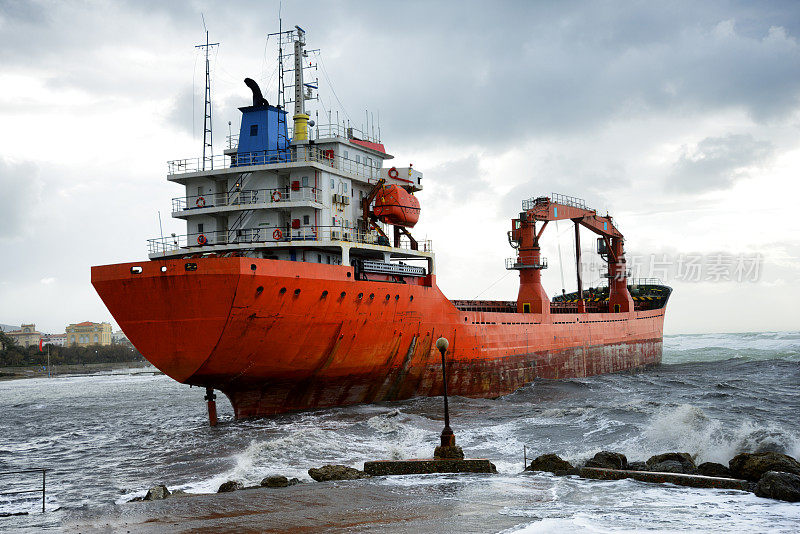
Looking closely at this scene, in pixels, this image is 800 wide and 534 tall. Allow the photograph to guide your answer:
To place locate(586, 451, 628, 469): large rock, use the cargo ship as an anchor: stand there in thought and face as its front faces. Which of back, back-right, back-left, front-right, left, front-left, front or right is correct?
right

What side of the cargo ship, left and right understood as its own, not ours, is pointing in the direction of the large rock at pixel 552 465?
right

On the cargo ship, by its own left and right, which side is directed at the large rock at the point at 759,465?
right

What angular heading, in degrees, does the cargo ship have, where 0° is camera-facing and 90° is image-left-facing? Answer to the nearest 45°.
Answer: approximately 225°

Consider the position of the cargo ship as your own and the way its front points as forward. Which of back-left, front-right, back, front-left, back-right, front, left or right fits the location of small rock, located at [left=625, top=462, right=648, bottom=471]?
right

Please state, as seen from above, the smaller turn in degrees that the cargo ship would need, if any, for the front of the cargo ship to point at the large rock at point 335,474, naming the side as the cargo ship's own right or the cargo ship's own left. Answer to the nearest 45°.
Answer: approximately 135° to the cargo ship's own right

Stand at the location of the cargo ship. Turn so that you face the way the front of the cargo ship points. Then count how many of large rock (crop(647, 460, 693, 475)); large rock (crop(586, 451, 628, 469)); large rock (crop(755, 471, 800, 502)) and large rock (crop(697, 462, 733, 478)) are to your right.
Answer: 4

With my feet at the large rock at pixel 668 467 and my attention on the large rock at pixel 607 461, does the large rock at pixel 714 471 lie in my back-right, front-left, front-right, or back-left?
back-left

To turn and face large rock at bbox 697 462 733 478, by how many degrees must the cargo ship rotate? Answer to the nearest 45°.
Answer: approximately 90° to its right

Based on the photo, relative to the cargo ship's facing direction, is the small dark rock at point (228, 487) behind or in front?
behind

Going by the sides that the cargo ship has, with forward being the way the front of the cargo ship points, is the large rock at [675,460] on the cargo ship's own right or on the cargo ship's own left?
on the cargo ship's own right

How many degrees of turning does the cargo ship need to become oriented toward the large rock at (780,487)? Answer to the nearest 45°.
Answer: approximately 90° to its right

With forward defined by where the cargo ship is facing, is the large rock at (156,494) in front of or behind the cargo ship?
behind
